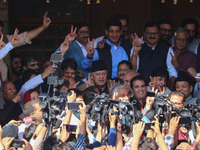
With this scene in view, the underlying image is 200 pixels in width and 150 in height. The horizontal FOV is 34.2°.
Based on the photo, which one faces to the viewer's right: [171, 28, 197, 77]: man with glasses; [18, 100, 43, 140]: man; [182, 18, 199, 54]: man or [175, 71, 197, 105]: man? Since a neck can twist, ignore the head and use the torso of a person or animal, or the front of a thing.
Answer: [18, 100, 43, 140]: man

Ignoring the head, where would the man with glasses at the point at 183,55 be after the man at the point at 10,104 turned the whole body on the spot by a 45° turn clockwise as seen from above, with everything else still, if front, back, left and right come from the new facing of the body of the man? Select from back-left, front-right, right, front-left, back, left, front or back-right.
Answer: left

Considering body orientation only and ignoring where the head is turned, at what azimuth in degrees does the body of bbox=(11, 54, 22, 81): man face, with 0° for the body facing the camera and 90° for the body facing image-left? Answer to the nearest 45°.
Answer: approximately 315°

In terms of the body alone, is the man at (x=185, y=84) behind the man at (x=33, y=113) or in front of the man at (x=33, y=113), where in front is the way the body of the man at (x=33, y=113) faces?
in front

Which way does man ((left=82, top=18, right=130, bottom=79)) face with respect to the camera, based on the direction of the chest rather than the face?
toward the camera

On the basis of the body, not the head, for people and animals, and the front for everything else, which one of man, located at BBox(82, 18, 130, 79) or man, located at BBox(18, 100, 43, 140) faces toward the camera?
man, located at BBox(82, 18, 130, 79)

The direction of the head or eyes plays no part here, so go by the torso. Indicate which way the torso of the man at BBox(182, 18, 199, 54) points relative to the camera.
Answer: toward the camera

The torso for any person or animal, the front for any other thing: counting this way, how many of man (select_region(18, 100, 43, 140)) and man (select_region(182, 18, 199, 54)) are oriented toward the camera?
1

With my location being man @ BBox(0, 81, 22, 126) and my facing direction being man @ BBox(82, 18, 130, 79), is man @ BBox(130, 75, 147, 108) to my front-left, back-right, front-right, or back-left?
front-right

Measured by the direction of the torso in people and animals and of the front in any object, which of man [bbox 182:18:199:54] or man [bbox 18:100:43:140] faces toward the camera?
man [bbox 182:18:199:54]
